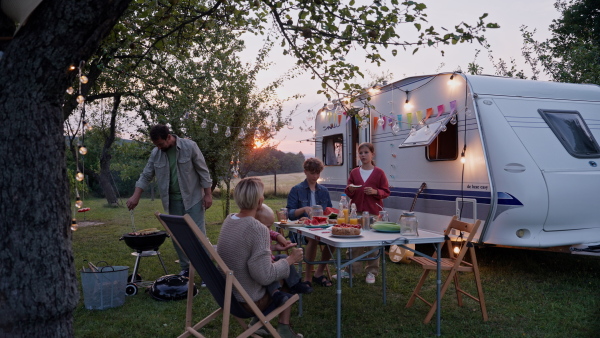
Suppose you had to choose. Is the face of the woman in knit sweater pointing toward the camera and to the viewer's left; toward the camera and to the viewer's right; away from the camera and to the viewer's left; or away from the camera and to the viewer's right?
away from the camera and to the viewer's right

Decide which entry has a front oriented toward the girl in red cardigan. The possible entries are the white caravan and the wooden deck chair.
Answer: the wooden deck chair

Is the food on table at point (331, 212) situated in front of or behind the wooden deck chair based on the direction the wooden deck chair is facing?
in front

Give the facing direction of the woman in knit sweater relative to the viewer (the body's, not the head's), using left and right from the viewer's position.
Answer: facing away from the viewer and to the right of the viewer

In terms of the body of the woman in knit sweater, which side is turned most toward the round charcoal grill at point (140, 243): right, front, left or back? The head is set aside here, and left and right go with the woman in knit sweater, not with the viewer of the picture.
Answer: left

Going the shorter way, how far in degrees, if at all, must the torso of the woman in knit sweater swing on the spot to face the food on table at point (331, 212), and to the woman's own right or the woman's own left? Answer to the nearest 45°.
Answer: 0° — they already face it

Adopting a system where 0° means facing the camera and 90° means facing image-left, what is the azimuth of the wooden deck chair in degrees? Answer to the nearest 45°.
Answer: approximately 225°

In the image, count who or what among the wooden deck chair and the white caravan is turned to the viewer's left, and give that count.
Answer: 0

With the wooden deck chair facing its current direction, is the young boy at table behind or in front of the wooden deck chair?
in front

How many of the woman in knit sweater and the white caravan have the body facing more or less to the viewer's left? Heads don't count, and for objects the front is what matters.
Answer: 0

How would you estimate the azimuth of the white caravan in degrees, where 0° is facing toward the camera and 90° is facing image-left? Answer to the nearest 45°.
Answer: approximately 315°
